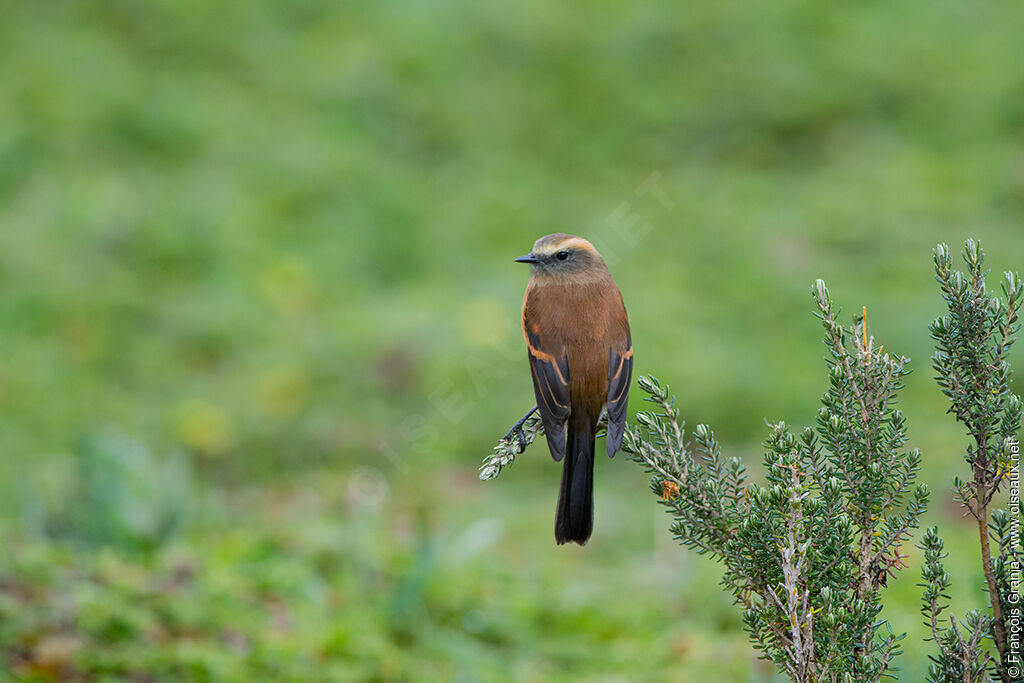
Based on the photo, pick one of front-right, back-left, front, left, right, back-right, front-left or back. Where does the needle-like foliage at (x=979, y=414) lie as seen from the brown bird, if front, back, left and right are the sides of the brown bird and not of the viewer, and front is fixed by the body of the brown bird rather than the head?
back-right

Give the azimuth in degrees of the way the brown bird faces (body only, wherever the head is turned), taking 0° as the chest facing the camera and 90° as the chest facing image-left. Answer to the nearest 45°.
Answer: approximately 180°
